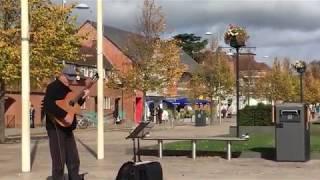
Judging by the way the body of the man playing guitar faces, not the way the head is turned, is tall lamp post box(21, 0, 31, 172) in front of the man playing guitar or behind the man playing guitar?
behind

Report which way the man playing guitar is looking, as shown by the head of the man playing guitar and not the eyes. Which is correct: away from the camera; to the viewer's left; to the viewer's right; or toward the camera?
to the viewer's right

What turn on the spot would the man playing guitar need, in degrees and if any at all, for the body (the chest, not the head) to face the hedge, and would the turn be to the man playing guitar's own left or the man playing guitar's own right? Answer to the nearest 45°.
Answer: approximately 90° to the man playing guitar's own left

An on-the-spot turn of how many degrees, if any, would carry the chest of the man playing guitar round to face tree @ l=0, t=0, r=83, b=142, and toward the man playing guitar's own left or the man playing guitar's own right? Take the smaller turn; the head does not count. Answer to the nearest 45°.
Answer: approximately 135° to the man playing guitar's own left

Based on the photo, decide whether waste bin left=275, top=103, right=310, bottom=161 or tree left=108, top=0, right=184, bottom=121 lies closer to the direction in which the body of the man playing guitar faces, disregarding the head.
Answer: the waste bin

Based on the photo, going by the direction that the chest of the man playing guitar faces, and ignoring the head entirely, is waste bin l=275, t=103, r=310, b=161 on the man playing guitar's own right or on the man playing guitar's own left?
on the man playing guitar's own left

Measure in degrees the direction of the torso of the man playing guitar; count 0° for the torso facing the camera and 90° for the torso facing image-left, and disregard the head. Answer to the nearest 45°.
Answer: approximately 315°

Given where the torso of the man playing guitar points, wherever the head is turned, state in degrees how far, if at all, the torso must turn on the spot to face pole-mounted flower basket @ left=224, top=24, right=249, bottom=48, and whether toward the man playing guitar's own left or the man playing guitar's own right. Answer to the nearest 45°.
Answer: approximately 90° to the man playing guitar's own left
